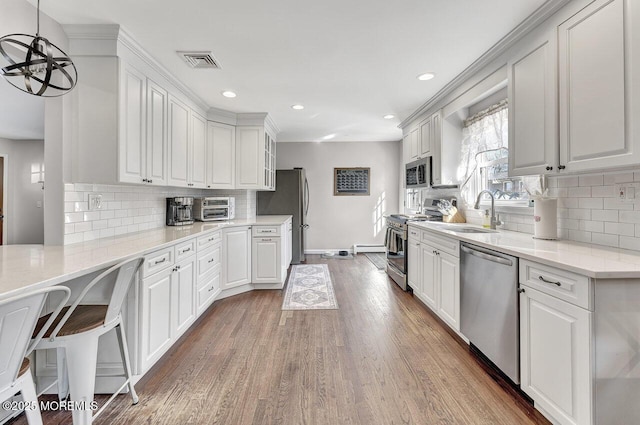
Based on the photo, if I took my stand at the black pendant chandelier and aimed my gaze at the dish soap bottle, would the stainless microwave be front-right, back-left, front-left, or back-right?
front-left

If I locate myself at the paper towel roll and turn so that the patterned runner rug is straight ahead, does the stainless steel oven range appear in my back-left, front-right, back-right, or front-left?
front-right

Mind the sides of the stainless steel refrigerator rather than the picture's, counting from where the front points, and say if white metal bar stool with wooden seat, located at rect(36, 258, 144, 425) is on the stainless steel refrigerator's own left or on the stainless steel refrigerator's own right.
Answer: on the stainless steel refrigerator's own right

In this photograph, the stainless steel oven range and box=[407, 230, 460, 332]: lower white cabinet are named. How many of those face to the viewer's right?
0

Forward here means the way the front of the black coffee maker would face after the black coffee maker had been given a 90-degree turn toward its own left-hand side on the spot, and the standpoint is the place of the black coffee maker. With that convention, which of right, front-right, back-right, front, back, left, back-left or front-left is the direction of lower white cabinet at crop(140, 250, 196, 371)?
back-right

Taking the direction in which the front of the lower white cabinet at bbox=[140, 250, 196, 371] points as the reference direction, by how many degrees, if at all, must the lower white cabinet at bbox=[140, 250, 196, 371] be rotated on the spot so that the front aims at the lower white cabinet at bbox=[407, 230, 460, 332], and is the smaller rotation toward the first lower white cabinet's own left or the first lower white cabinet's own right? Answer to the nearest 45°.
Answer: approximately 45° to the first lower white cabinet's own left

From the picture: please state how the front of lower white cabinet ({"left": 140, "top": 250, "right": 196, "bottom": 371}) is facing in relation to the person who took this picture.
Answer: facing the viewer and to the right of the viewer

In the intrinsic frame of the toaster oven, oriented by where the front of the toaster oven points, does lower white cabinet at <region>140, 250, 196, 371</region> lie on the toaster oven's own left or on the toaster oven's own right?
on the toaster oven's own right

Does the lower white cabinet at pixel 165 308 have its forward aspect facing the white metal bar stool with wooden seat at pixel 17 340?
no

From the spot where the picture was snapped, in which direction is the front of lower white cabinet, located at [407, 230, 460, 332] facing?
facing the viewer and to the left of the viewer

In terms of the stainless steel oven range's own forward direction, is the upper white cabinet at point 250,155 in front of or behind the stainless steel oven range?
in front

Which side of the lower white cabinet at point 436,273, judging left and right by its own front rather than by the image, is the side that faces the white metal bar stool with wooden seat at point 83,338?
front
